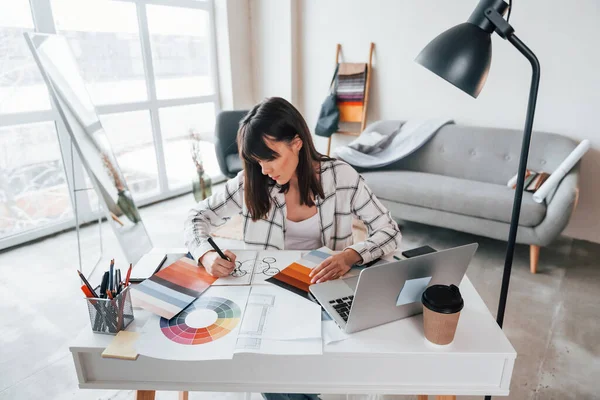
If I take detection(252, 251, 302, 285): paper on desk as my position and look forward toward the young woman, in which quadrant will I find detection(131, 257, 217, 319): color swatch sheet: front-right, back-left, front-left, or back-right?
back-left

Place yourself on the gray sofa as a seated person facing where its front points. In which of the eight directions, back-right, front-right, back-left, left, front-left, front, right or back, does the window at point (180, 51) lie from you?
front-right

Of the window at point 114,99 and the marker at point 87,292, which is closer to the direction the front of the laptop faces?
the window

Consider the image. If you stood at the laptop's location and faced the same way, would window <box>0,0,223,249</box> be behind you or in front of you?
in front

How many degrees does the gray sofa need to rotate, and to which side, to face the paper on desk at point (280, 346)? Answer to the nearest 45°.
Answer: approximately 45° to its left

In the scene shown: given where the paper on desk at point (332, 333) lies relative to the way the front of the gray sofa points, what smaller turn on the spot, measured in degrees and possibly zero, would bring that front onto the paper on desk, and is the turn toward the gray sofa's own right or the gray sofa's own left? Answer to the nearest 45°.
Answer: approximately 45° to the gray sofa's own left

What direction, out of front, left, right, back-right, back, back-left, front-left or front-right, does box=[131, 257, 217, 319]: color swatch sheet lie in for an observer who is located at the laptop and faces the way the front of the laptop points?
front-left

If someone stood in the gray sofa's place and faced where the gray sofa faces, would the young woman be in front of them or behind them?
in front

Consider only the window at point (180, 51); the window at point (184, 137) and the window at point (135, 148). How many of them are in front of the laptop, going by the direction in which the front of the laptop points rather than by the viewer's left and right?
3

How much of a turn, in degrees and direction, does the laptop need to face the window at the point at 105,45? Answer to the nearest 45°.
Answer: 0° — it already faces it

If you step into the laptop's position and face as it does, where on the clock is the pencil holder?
The pencil holder is roughly at 10 o'clock from the laptop.

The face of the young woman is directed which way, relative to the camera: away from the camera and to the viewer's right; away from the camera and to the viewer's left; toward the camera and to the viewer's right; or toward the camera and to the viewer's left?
toward the camera and to the viewer's left

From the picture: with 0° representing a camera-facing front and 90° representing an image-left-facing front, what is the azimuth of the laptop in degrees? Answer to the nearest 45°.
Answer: approximately 135°

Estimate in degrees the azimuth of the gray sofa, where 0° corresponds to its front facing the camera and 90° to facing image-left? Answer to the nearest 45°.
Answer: approximately 45°

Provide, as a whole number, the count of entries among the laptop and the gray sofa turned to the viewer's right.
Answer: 0
